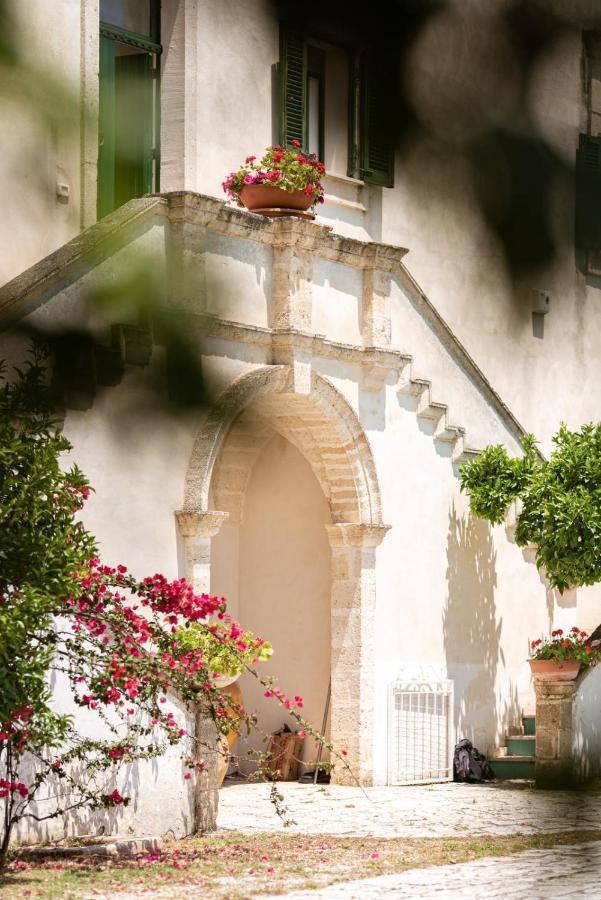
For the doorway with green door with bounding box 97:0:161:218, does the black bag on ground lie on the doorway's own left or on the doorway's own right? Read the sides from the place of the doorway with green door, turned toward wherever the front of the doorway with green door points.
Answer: on the doorway's own left

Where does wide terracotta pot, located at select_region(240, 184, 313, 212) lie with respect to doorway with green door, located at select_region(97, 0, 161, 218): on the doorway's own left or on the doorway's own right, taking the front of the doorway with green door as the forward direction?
on the doorway's own left

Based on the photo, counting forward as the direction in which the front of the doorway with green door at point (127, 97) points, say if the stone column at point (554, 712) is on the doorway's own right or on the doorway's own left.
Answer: on the doorway's own left

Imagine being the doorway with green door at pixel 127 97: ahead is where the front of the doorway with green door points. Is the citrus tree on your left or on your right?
on your left

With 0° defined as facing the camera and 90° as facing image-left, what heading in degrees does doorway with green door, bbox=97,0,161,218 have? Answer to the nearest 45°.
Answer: approximately 315°
